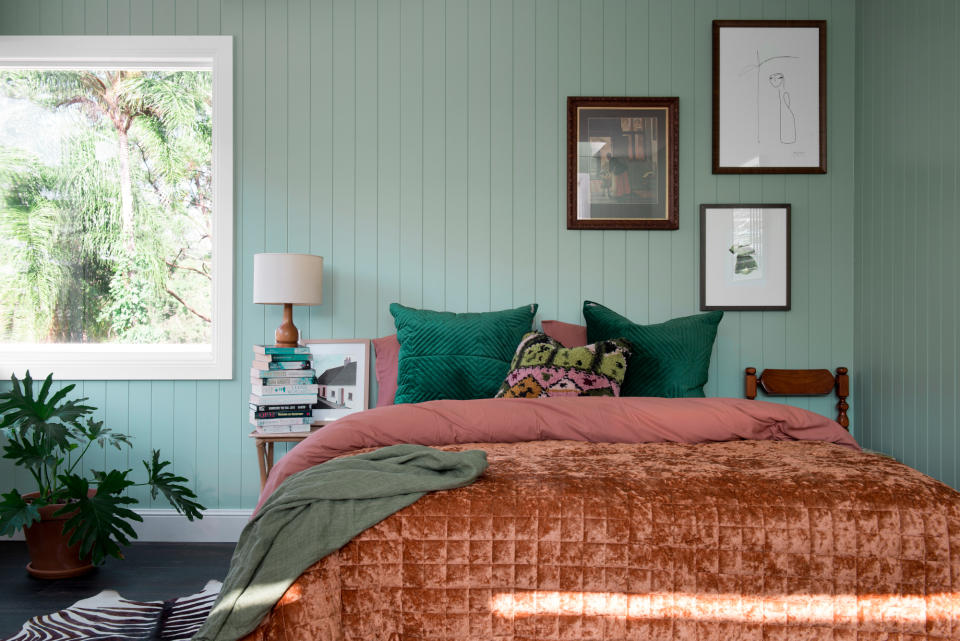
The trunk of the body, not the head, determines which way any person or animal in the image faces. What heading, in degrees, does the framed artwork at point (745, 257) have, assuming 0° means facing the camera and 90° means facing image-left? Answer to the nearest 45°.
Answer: approximately 0°

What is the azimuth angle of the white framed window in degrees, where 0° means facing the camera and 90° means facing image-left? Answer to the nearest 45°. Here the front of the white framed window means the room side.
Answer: approximately 0°

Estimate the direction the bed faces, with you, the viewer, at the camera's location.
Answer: facing the viewer

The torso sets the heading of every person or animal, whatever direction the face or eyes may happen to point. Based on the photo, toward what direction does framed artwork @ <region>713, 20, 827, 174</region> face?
toward the camera

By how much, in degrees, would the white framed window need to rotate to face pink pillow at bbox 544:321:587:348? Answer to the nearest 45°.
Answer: approximately 45° to its left

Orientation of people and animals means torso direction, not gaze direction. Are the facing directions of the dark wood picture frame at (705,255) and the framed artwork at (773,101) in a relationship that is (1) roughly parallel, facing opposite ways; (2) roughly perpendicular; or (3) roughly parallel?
roughly parallel

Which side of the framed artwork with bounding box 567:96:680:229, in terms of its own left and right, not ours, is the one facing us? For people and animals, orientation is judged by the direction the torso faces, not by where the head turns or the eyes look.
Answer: front

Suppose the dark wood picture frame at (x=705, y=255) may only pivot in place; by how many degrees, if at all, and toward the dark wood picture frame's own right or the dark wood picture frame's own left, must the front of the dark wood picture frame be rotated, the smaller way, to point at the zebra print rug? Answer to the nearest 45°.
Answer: approximately 45° to the dark wood picture frame's own right

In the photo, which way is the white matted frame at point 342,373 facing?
toward the camera

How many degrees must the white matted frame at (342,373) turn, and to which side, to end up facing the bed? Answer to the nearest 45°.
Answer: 0° — it already faces it

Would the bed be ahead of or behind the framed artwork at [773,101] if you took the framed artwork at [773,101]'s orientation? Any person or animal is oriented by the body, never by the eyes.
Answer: ahead
